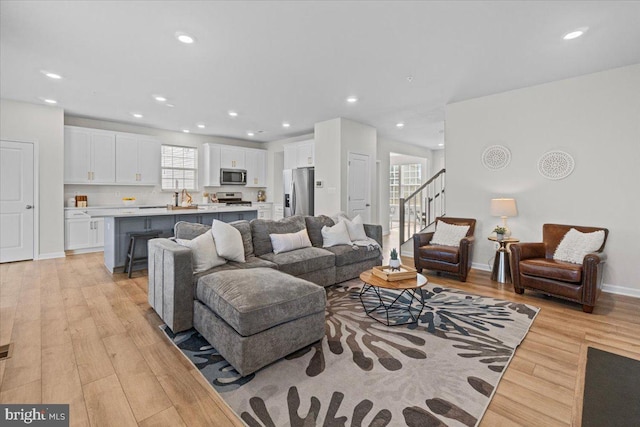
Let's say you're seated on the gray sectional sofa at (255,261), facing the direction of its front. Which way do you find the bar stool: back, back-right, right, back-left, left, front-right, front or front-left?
back

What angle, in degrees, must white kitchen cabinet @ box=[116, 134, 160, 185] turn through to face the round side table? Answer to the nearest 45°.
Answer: approximately 45° to its left

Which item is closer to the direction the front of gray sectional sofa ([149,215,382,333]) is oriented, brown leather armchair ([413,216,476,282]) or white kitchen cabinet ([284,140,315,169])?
the brown leather armchair

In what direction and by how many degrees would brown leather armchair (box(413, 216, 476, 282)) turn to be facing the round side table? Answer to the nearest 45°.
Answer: approximately 135° to its left

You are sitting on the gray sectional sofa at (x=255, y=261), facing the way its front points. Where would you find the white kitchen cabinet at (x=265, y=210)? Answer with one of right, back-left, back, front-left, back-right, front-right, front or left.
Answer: back-left

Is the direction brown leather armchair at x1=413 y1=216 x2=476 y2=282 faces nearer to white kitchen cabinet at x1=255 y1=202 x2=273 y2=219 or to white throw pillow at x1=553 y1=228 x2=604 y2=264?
the white kitchen cabinet

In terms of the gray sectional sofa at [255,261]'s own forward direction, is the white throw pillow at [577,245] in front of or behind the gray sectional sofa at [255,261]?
in front

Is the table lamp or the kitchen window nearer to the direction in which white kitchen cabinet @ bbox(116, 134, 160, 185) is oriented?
the table lamp

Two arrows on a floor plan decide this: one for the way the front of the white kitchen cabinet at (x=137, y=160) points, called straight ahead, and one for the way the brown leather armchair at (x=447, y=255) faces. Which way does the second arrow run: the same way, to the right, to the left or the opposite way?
to the right

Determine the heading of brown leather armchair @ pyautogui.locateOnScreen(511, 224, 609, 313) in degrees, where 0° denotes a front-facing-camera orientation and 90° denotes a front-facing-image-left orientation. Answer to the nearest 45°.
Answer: approximately 45°

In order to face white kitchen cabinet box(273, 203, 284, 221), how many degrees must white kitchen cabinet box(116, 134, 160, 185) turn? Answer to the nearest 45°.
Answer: approximately 90° to its left

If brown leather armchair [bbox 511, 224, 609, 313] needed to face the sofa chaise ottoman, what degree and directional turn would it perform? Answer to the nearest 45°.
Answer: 0° — it already faces it

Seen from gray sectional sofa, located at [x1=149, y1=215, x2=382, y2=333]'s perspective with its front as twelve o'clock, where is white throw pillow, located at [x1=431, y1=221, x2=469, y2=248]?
The white throw pillow is roughly at 10 o'clock from the gray sectional sofa.

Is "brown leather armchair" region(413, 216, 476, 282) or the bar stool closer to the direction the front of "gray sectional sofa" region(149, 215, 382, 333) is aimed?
the brown leather armchair

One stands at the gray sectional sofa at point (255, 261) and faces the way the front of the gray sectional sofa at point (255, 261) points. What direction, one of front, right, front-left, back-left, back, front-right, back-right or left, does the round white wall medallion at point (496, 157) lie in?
front-left

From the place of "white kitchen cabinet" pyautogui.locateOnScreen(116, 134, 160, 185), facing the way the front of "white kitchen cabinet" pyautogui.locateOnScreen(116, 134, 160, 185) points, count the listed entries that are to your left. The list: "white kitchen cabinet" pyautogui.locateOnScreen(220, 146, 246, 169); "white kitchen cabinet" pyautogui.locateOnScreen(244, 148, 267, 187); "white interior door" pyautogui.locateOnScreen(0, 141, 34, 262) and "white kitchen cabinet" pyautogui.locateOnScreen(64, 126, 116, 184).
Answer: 2

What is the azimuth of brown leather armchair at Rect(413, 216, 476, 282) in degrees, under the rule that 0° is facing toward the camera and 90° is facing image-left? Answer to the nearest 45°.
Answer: approximately 45°

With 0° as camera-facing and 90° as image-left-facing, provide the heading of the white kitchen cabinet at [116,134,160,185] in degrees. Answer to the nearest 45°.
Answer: approximately 0°
